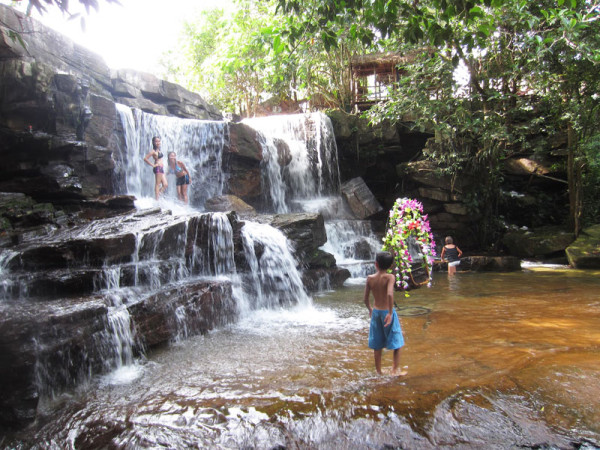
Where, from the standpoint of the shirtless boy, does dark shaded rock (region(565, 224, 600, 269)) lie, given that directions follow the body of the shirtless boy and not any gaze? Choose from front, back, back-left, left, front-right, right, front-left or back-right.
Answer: front

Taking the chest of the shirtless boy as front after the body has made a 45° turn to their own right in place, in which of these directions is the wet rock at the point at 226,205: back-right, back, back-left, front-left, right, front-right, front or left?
back-left

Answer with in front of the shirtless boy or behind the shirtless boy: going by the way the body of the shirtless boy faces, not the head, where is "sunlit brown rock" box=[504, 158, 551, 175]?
in front

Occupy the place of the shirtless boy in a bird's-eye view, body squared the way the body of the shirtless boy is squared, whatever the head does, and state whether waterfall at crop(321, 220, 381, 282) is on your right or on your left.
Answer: on your left

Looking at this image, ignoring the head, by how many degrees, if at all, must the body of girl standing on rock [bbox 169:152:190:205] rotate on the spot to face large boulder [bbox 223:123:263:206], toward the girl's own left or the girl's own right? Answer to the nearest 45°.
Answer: approximately 135° to the girl's own left

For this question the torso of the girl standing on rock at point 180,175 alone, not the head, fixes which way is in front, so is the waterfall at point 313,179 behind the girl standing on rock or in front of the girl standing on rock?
behind

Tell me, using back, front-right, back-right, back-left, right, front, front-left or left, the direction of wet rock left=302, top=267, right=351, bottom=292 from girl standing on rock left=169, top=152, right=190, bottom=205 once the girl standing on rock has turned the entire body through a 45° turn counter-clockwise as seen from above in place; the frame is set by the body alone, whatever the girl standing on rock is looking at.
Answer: front-left

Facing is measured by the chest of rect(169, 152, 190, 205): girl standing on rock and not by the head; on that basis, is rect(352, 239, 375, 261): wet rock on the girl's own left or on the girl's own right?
on the girl's own left

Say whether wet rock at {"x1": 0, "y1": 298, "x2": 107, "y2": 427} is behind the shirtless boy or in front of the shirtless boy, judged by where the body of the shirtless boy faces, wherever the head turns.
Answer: behind

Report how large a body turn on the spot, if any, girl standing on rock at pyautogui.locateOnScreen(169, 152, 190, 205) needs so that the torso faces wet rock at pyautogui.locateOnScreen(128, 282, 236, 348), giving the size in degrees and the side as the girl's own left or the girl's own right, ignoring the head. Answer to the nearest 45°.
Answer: approximately 45° to the girl's own left

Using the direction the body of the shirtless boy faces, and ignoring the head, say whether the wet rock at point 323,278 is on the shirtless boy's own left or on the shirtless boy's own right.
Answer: on the shirtless boy's own left

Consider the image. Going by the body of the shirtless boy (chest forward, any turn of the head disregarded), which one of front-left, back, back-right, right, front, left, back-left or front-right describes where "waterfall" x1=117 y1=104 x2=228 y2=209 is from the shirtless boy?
left

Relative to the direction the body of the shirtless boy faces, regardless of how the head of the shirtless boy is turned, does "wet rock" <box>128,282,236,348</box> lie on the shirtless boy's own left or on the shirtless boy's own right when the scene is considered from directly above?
on the shirtless boy's own left

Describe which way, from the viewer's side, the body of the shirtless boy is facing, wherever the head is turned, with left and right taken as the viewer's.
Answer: facing away from the viewer and to the right of the viewer

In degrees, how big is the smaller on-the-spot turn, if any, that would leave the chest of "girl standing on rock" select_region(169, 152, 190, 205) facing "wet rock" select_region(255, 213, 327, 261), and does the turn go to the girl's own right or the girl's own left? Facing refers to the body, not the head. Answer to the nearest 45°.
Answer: approximately 90° to the girl's own left

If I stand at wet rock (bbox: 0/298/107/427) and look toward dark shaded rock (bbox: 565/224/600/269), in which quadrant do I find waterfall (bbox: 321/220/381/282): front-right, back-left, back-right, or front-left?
front-left

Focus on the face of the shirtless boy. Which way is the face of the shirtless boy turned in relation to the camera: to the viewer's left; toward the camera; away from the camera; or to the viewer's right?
away from the camera

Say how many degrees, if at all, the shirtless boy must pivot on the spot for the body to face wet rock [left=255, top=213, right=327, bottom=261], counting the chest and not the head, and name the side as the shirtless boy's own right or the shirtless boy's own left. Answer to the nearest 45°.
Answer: approximately 45° to the shirtless boy's own left

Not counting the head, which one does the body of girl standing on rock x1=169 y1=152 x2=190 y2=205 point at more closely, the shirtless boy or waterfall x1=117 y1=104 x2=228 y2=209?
the shirtless boy

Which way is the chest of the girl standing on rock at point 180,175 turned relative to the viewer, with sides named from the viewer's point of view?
facing the viewer and to the left of the viewer
